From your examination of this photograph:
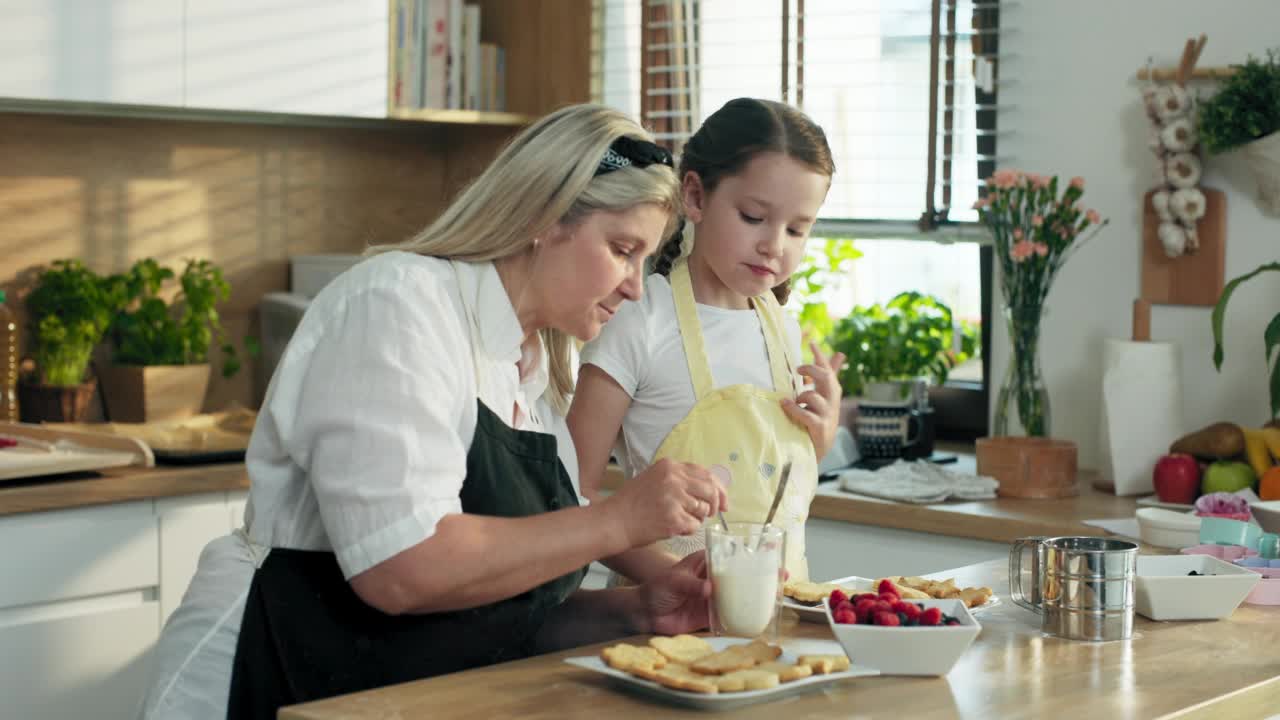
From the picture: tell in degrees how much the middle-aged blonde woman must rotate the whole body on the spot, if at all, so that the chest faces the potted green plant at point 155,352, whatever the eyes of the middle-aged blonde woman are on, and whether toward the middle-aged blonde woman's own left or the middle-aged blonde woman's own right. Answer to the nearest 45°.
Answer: approximately 90° to the middle-aged blonde woman's own left

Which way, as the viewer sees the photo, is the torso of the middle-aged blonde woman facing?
to the viewer's right

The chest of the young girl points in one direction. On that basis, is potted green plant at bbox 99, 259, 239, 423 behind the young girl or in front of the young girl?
behind

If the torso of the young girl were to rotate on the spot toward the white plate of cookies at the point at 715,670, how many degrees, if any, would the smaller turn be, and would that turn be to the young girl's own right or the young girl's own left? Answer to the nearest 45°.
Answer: approximately 45° to the young girl's own right

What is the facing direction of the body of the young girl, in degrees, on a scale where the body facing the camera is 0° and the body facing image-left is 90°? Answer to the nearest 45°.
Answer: approximately 315°

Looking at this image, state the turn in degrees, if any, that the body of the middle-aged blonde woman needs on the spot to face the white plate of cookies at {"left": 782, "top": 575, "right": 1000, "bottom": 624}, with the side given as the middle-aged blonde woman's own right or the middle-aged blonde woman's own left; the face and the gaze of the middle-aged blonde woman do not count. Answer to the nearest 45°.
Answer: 0° — they already face it

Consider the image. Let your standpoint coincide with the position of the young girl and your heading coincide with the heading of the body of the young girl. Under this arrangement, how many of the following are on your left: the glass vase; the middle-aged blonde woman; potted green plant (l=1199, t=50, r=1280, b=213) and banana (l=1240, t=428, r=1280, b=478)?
3

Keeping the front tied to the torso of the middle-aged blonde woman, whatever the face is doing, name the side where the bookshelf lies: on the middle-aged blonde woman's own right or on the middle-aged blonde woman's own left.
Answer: on the middle-aged blonde woman's own left
